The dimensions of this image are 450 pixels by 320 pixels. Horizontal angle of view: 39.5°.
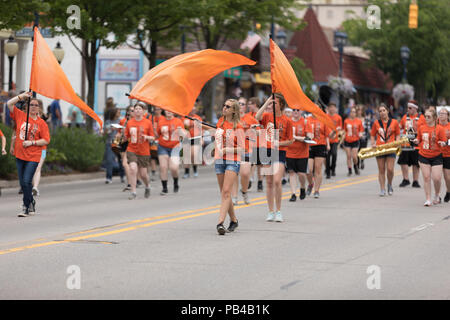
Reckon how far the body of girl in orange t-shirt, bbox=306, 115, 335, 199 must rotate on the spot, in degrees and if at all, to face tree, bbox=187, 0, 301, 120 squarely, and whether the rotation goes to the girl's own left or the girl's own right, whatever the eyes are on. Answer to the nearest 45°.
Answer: approximately 135° to the girl's own right

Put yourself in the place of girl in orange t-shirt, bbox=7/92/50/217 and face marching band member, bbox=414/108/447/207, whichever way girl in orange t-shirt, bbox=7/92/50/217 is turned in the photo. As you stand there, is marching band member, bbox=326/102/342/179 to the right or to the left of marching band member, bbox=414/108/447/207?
left

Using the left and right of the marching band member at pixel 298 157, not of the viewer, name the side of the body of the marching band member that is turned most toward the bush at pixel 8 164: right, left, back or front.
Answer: right

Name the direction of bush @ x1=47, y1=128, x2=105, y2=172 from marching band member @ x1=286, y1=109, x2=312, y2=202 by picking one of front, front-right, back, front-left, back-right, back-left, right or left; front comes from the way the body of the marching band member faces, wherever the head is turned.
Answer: back-right

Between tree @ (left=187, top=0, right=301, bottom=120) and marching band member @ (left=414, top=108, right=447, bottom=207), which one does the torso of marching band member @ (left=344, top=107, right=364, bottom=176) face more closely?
the marching band member

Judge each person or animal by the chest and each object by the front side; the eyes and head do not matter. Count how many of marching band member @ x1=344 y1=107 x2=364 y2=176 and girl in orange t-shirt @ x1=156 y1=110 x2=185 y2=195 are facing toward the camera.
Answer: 2

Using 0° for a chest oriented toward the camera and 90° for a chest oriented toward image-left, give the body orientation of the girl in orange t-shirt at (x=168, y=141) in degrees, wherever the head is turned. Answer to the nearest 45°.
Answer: approximately 0°

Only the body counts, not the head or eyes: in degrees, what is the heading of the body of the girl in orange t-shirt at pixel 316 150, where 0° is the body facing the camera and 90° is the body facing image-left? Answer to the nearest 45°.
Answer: approximately 45°

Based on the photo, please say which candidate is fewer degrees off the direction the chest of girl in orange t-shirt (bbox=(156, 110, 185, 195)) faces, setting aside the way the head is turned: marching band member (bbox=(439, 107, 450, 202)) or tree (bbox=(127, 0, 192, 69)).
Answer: the marching band member

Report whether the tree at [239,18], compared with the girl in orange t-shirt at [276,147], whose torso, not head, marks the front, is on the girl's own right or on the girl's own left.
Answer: on the girl's own right
